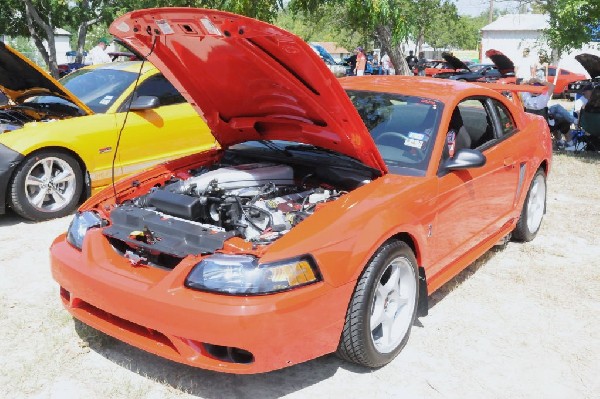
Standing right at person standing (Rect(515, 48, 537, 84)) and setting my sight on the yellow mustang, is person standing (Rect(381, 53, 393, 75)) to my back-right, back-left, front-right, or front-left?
back-right

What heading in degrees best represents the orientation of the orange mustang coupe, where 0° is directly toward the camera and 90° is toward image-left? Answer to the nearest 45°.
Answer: approximately 45°

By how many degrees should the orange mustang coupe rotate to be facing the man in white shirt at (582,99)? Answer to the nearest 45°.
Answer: approximately 180°

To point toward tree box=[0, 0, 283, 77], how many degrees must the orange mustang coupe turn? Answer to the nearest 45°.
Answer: approximately 90° to its right

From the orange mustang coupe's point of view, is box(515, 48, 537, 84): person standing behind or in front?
behind

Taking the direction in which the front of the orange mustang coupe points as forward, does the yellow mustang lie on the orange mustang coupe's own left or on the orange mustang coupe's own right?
on the orange mustang coupe's own right

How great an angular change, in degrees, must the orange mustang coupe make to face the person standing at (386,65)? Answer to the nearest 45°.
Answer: approximately 135° to its right
